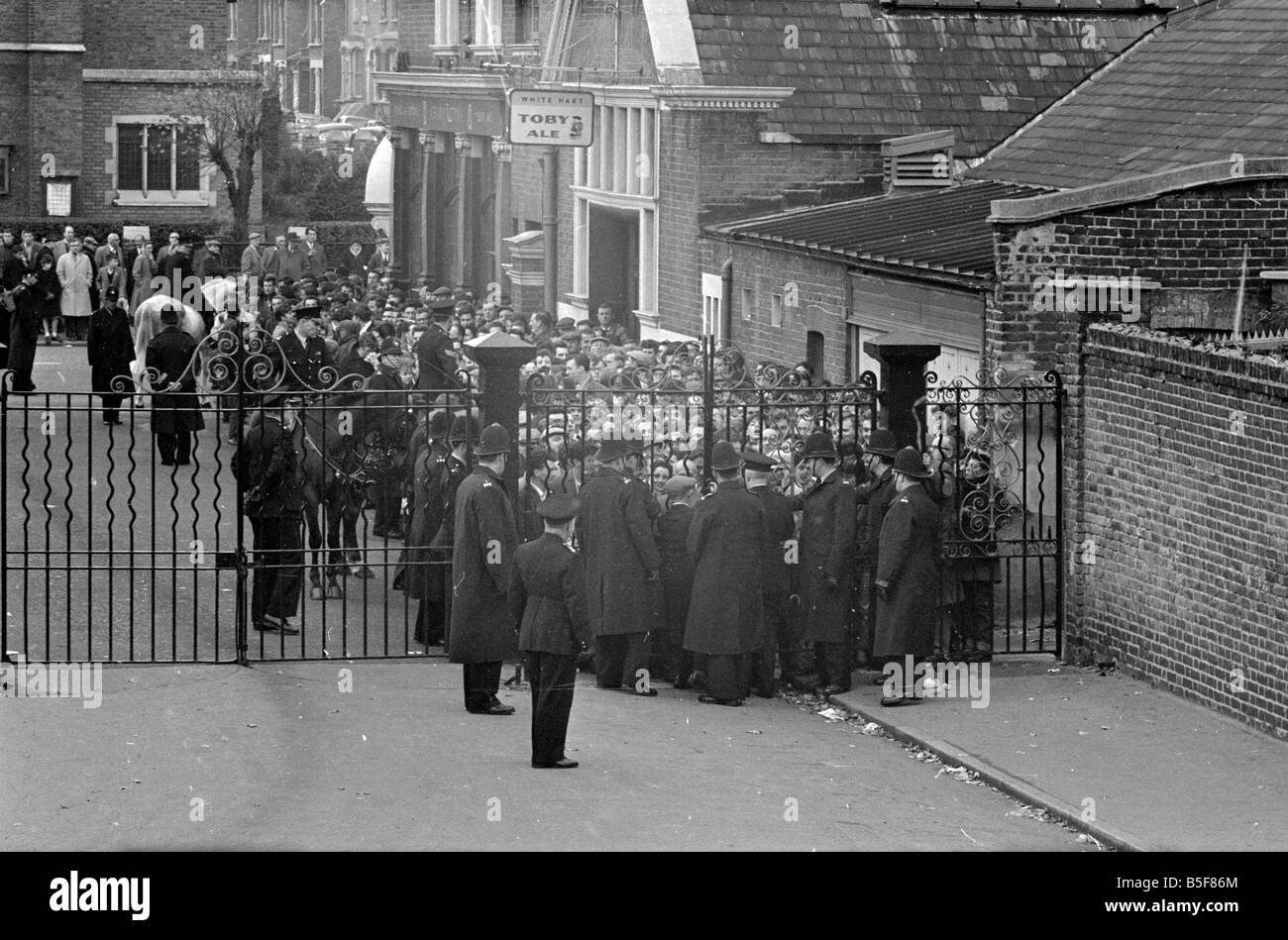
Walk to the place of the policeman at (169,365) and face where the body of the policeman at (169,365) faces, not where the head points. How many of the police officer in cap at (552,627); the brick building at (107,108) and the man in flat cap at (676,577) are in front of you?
1

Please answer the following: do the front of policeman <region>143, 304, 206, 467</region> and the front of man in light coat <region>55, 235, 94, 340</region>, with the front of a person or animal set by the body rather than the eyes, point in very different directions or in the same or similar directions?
very different directions

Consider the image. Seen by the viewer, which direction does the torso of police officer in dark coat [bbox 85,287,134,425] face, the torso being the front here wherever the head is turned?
toward the camera

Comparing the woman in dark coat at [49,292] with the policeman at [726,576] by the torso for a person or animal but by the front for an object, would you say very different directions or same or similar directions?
very different directions

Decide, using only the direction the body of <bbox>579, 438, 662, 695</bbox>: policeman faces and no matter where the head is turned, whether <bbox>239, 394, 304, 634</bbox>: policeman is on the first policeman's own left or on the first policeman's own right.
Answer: on the first policeman's own left

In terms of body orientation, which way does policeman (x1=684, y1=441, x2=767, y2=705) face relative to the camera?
away from the camera

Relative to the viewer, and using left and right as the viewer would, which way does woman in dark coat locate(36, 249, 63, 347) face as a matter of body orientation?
facing the viewer

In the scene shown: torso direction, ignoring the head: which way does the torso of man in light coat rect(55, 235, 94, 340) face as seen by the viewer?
toward the camera
